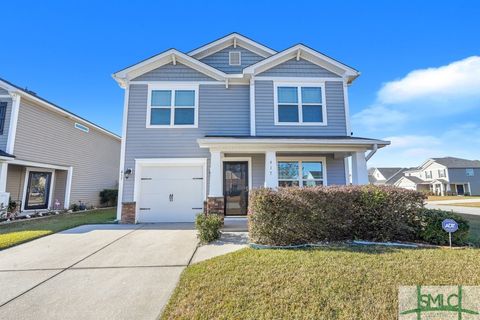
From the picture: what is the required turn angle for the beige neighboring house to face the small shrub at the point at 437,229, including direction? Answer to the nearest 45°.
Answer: approximately 90° to its left

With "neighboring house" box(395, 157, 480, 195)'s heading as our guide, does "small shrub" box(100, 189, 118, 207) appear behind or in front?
in front

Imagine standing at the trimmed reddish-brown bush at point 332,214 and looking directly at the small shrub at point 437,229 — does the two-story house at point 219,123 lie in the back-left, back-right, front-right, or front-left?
back-left

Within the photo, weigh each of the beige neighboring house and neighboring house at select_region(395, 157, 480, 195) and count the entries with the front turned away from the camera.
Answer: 0

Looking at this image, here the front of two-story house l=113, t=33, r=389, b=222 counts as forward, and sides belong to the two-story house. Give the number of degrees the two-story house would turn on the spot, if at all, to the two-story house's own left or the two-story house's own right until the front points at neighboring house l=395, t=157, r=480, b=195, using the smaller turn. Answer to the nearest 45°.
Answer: approximately 135° to the two-story house's own left

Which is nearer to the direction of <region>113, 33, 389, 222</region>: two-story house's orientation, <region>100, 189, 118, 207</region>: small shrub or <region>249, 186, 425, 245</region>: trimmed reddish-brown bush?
the trimmed reddish-brown bush

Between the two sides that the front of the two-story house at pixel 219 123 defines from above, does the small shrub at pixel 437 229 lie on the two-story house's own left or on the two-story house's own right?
on the two-story house's own left

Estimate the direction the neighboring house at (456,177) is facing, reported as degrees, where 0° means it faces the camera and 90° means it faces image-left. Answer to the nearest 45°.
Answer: approximately 45°

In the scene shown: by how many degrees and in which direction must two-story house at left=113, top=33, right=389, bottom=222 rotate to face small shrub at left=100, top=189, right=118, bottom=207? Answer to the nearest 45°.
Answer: approximately 135° to its right
